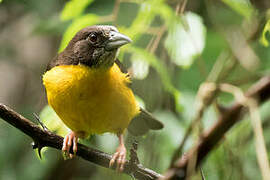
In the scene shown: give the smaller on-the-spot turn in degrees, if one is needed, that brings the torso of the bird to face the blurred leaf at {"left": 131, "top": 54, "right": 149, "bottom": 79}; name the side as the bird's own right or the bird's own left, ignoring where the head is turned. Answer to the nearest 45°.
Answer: approximately 180°

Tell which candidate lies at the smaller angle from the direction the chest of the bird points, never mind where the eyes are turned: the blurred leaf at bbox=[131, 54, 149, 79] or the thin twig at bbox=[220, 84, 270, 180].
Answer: the thin twig

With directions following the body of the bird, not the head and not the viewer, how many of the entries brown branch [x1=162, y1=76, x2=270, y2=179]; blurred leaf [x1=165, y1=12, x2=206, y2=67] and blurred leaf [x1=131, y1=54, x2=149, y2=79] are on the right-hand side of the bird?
0

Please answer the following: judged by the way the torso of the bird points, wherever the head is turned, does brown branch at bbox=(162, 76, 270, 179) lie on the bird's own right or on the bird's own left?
on the bird's own left

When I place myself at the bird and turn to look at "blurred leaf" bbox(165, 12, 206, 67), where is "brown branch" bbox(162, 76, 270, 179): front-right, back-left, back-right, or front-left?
front-right

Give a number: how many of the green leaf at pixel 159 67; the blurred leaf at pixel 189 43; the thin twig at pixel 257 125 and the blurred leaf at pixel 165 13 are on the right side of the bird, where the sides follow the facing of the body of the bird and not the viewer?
0

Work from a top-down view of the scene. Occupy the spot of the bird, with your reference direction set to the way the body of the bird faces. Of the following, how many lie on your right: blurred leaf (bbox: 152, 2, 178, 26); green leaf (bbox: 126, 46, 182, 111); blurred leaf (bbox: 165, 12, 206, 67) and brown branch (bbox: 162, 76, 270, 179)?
0

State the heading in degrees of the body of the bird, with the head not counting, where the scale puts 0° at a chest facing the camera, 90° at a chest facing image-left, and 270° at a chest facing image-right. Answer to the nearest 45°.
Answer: approximately 45°

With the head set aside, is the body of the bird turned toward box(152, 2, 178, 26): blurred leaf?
no

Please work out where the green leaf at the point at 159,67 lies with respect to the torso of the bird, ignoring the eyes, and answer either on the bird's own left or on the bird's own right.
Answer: on the bird's own left

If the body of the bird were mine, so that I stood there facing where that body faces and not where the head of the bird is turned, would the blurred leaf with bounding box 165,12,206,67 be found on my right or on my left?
on my left
